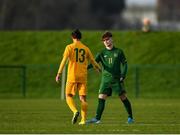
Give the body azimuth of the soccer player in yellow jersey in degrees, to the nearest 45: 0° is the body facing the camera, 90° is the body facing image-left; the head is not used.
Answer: approximately 180°

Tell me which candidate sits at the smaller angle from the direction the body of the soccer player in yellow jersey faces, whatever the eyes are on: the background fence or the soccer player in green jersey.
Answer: the background fence

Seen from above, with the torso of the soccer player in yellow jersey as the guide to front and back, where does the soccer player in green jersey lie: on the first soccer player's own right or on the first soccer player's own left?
on the first soccer player's own right

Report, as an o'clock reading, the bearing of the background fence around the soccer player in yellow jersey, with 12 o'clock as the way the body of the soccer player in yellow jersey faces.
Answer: The background fence is roughly at 12 o'clock from the soccer player in yellow jersey.
